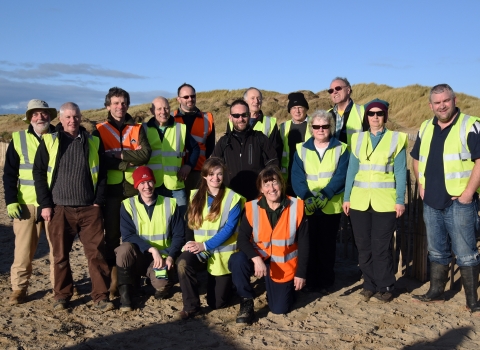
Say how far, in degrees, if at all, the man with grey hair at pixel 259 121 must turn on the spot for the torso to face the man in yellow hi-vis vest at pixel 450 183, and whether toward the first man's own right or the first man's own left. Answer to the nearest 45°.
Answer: approximately 45° to the first man's own left

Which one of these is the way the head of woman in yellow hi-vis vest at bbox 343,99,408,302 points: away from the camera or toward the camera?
toward the camera

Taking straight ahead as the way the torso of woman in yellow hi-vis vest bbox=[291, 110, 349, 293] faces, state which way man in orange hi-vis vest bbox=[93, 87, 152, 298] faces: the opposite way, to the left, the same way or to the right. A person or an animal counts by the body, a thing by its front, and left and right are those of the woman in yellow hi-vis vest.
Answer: the same way

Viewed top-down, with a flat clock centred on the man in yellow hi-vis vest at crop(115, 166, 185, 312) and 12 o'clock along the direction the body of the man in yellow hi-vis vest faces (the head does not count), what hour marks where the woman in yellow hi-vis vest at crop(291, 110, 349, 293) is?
The woman in yellow hi-vis vest is roughly at 9 o'clock from the man in yellow hi-vis vest.

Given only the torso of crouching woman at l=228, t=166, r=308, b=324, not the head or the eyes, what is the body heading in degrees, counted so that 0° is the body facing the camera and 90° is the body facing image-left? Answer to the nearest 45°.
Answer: approximately 0°

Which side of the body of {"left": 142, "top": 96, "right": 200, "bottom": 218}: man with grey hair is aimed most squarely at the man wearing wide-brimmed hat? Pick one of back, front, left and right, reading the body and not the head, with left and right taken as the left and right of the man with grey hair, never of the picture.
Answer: right

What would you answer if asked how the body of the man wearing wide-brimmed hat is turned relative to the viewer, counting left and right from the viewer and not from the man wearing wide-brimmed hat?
facing the viewer

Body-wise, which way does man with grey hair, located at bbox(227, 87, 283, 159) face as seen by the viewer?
toward the camera

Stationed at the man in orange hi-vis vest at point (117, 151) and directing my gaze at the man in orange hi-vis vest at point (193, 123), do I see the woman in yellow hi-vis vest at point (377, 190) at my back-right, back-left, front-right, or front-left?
front-right

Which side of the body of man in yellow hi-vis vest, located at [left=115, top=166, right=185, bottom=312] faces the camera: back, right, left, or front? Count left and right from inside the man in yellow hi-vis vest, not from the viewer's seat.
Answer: front

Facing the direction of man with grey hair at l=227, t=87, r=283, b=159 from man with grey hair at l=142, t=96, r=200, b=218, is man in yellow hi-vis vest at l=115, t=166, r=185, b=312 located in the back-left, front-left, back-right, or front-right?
back-right

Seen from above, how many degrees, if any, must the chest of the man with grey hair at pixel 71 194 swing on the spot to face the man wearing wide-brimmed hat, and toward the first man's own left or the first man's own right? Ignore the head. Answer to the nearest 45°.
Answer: approximately 135° to the first man's own right

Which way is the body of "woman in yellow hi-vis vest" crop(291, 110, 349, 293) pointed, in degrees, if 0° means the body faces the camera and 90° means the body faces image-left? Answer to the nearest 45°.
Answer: approximately 0°

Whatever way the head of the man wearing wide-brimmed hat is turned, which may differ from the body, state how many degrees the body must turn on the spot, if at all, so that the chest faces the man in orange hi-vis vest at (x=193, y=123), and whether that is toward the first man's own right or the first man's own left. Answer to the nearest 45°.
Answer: approximately 90° to the first man's own left

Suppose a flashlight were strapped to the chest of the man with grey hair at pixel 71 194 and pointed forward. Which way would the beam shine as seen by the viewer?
toward the camera

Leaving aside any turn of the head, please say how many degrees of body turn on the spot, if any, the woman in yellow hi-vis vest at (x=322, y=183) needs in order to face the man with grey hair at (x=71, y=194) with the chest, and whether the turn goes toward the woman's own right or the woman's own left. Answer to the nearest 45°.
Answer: approximately 90° to the woman's own right

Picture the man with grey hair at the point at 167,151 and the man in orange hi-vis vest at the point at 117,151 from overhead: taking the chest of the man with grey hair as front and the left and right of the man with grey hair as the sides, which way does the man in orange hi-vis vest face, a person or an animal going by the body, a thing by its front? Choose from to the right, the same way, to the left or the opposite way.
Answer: the same way
